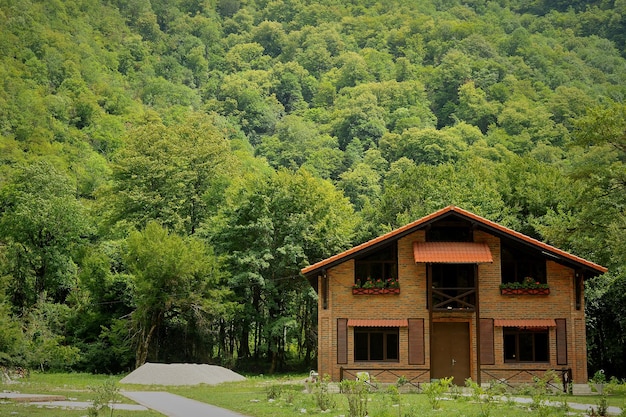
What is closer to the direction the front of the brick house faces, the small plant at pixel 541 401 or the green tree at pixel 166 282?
the small plant

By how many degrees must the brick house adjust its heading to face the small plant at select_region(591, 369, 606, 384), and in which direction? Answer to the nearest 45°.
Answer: approximately 90° to its left

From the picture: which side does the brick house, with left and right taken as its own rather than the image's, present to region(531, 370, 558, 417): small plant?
front

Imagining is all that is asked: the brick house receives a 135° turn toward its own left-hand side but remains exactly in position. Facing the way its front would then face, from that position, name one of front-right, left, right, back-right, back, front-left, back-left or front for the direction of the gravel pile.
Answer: back-left

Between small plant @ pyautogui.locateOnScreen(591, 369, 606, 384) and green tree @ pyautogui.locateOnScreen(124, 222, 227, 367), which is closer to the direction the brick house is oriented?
the small plant

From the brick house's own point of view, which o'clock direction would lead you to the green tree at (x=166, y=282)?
The green tree is roughly at 4 o'clock from the brick house.

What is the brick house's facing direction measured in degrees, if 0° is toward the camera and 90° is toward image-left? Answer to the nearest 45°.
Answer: approximately 0°
